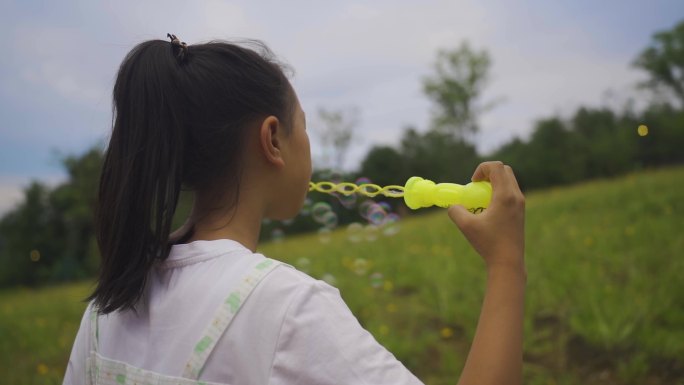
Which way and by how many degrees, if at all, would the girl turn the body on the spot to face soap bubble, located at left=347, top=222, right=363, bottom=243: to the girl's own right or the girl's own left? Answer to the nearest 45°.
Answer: approximately 45° to the girl's own left

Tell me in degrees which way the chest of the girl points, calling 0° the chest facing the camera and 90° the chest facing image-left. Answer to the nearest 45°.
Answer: approximately 225°

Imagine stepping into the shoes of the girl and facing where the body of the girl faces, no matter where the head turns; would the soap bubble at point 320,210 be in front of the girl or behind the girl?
in front

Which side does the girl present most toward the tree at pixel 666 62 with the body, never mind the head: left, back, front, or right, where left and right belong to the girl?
front

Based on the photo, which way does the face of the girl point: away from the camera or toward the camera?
away from the camera
